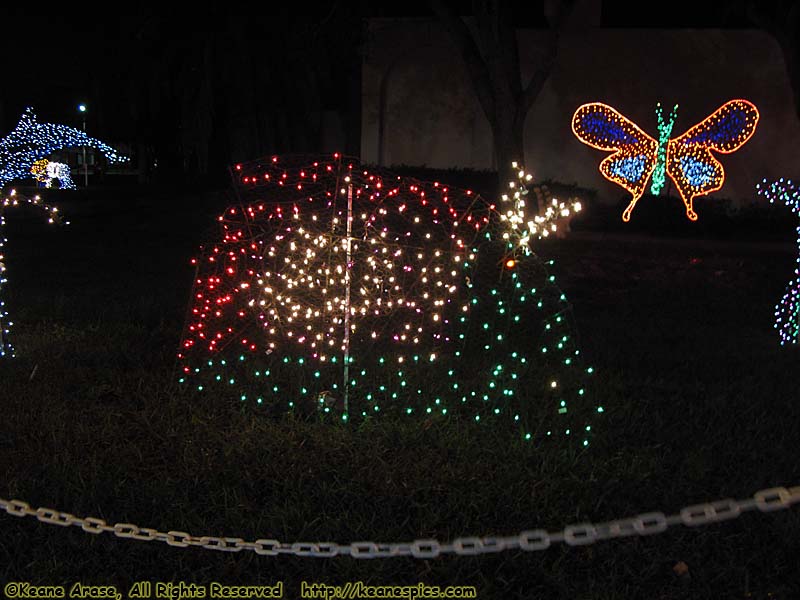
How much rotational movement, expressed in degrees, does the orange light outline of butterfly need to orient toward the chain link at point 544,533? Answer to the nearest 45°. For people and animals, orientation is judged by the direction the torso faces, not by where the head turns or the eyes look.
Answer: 0° — it already faces it

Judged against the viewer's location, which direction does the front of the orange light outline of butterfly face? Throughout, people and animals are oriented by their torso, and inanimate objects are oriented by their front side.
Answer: facing the viewer

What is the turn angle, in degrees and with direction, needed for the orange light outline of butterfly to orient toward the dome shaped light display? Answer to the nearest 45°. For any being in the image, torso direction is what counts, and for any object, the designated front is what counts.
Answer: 0° — it already faces it

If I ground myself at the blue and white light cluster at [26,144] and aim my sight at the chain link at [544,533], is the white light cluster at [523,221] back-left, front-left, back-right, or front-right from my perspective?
front-left

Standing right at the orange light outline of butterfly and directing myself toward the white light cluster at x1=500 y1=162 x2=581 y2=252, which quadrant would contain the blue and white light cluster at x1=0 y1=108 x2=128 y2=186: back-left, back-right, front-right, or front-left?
front-right

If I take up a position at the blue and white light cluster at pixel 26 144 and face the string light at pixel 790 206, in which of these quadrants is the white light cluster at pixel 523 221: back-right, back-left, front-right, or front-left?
front-right

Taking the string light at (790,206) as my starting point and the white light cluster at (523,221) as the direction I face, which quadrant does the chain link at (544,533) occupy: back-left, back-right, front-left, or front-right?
front-left

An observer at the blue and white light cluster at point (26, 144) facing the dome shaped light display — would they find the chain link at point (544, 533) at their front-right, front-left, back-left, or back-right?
front-right

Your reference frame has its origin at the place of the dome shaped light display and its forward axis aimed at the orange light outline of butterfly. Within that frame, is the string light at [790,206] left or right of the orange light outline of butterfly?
right
